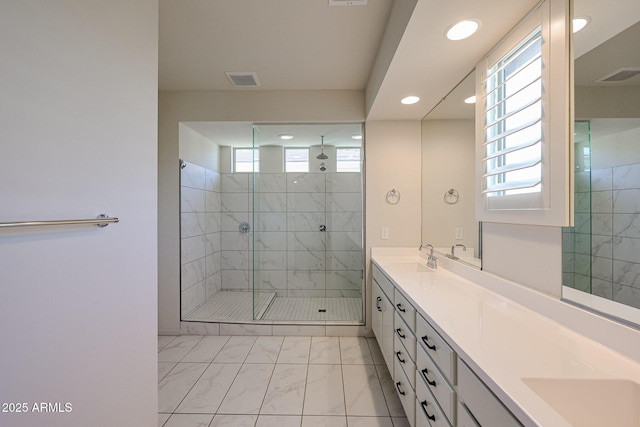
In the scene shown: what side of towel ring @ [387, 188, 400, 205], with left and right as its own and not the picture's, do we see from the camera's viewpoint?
front

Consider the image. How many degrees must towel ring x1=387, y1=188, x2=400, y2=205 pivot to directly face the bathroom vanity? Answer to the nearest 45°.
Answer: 0° — it already faces it

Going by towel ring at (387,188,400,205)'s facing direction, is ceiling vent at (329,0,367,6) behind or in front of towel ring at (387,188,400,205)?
in front

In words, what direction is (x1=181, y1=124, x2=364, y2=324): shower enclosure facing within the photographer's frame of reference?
facing the viewer

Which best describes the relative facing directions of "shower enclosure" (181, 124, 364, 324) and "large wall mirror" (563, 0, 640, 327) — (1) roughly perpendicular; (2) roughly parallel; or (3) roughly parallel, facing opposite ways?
roughly perpendicular

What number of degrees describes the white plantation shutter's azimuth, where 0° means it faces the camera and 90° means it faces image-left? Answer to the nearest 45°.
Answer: approximately 45°

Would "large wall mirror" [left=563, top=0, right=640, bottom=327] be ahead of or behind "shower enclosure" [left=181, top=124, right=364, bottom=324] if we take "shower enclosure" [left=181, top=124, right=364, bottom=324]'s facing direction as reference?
ahead

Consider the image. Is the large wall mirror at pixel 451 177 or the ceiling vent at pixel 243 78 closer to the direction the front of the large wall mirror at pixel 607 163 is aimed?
the ceiling vent
